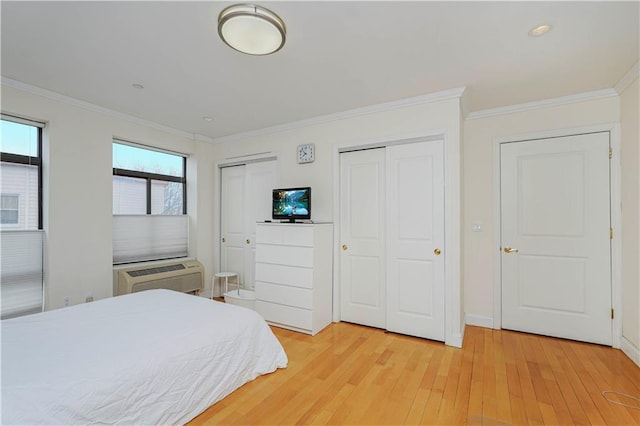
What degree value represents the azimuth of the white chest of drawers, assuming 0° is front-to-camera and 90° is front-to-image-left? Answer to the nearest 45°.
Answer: approximately 45°

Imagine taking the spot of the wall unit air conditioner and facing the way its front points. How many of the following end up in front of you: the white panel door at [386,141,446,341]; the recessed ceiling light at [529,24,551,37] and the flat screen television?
3

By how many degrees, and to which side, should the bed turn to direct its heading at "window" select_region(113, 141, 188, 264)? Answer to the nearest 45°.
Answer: approximately 45° to its left

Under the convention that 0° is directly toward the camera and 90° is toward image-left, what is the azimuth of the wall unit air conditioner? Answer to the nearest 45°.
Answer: approximately 315°

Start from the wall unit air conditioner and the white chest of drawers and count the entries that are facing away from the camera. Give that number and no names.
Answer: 0

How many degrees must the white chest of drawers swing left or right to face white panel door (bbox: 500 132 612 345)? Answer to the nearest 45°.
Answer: approximately 135° to its left

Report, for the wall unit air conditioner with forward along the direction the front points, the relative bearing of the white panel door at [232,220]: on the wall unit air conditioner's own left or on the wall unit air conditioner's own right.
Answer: on the wall unit air conditioner's own left

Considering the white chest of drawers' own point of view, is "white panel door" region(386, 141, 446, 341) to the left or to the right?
on its left

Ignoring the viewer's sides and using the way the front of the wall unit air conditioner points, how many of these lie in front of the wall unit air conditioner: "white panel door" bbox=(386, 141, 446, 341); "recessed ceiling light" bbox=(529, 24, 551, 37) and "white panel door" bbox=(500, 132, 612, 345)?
3

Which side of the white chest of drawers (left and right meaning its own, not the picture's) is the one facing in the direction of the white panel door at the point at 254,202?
right

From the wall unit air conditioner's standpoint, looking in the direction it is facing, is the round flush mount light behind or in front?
in front

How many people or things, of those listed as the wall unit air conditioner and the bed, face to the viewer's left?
0

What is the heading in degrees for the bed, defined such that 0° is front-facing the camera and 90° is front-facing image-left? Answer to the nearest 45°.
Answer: approximately 225°

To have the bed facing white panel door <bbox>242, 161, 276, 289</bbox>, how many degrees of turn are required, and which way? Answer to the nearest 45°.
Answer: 0° — it already faces it
